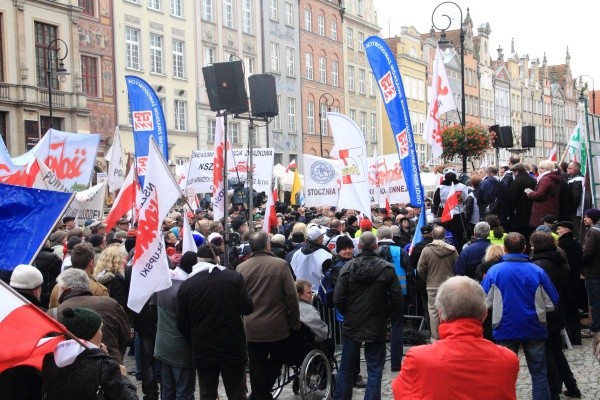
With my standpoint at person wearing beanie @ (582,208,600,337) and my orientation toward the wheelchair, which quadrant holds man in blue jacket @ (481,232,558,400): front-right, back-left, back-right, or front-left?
front-left

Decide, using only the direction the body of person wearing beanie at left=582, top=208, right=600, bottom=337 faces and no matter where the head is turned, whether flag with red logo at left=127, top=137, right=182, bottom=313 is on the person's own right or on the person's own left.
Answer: on the person's own left

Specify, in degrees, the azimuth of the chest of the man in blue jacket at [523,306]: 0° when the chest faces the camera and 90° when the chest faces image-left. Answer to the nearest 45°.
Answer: approximately 180°

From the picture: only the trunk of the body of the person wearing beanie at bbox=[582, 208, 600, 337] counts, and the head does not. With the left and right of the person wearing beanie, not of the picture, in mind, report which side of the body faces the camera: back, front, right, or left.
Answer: left

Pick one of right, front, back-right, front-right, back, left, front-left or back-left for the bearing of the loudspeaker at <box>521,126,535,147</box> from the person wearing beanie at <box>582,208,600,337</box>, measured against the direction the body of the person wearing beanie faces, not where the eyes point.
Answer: right

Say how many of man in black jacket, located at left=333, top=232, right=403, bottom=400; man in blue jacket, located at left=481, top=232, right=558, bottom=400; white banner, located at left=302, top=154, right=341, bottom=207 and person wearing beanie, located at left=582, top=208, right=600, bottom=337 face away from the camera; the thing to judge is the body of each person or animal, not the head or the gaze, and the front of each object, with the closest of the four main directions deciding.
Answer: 2

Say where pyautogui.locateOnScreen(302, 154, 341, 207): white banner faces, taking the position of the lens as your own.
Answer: facing the viewer

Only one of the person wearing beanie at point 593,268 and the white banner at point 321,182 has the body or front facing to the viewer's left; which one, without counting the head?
the person wearing beanie

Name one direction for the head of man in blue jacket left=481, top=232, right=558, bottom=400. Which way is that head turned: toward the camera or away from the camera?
away from the camera

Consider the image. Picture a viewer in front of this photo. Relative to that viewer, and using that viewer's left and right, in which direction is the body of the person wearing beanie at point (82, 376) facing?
facing away from the viewer and to the right of the viewer

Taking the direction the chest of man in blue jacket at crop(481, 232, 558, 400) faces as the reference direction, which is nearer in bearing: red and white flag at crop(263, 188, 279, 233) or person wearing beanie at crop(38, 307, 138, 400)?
the red and white flag

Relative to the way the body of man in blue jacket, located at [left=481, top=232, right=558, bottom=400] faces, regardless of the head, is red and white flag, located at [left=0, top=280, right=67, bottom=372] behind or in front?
behind

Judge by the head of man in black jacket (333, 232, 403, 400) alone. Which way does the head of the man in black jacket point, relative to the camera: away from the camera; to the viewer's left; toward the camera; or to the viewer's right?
away from the camera

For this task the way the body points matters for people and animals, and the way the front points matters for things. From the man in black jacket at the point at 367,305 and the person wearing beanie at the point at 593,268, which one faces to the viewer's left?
the person wearing beanie

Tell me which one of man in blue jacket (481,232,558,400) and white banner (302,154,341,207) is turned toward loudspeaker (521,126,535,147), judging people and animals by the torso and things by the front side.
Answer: the man in blue jacket

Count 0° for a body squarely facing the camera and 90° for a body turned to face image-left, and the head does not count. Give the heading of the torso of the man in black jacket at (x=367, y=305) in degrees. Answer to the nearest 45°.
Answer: approximately 180°

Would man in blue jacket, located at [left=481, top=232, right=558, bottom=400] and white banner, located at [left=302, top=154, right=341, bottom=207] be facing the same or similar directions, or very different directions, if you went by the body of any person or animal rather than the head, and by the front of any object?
very different directions
